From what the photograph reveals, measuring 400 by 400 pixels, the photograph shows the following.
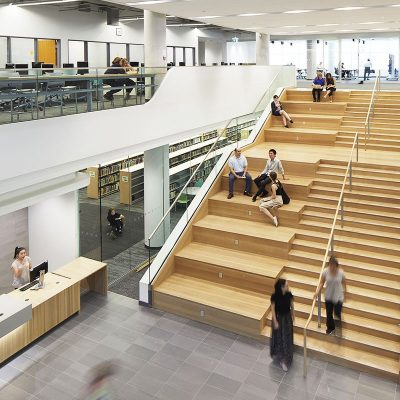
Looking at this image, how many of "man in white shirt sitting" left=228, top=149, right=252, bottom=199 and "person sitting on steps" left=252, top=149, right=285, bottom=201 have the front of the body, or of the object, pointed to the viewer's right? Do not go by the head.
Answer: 0

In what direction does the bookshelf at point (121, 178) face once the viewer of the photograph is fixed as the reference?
facing the viewer and to the right of the viewer

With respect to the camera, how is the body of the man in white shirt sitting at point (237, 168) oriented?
toward the camera

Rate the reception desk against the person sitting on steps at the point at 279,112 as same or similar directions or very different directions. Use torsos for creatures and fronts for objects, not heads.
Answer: same or similar directions

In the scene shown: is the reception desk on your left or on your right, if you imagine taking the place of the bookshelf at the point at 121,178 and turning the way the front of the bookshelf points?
on your right
